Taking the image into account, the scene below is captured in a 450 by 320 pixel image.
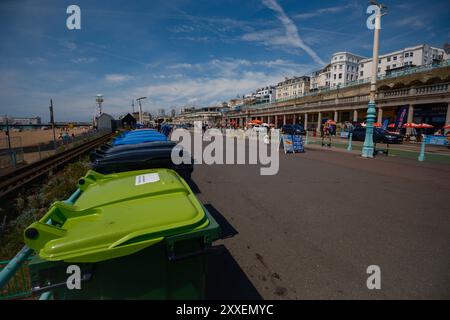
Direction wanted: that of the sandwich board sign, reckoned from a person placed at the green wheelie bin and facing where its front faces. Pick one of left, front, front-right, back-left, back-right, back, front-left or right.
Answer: front-left

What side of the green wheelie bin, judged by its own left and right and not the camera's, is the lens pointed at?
right
